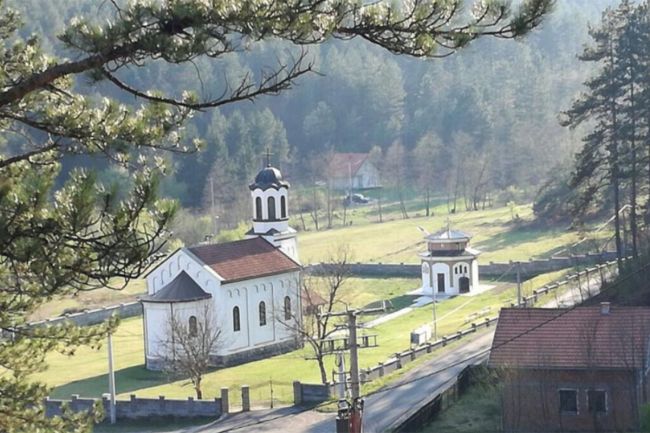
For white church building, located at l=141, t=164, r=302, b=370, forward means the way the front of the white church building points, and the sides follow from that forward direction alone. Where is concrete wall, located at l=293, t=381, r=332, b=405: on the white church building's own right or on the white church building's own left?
on the white church building's own right

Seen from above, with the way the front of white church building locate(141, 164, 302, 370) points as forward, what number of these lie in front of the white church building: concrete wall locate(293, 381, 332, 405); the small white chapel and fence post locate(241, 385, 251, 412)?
1

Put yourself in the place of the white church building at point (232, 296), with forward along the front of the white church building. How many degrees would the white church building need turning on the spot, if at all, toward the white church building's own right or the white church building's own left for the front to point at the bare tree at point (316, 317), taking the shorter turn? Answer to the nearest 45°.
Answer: approximately 45° to the white church building's own right

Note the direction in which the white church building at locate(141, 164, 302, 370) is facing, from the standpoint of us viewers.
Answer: facing away from the viewer and to the right of the viewer

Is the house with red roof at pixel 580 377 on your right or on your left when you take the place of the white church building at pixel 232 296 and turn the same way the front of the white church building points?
on your right

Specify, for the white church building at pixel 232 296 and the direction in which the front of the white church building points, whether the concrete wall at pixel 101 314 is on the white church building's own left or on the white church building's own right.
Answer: on the white church building's own left

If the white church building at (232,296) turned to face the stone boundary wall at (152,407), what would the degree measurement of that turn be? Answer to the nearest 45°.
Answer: approximately 135° to its right

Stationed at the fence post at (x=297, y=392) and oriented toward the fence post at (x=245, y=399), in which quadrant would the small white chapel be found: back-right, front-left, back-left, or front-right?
back-right

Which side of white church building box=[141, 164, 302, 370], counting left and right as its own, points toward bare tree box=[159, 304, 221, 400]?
back

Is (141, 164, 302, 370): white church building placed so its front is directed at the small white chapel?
yes

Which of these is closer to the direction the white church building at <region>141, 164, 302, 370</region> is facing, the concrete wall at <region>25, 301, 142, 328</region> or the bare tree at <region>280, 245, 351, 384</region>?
the bare tree
